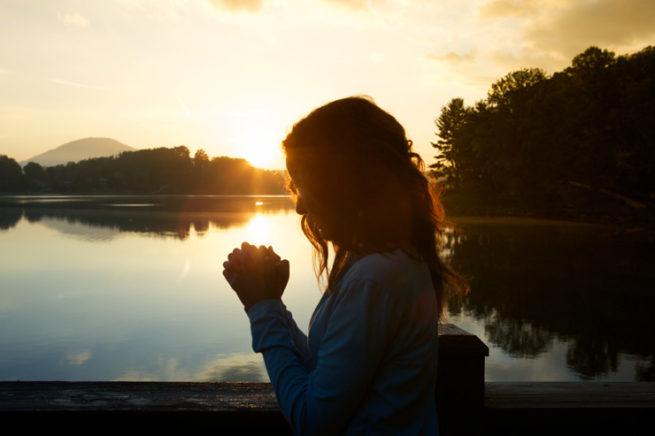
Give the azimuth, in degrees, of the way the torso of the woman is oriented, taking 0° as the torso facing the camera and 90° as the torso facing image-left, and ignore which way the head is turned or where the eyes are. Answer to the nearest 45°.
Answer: approximately 90°

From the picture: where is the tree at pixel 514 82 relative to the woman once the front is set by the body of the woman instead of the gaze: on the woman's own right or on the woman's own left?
on the woman's own right

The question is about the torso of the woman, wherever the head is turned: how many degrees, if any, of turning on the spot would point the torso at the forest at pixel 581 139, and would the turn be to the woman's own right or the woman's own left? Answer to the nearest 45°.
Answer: approximately 135° to the woman's own right

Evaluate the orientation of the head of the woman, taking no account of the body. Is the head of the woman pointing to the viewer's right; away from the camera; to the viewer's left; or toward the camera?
to the viewer's left
